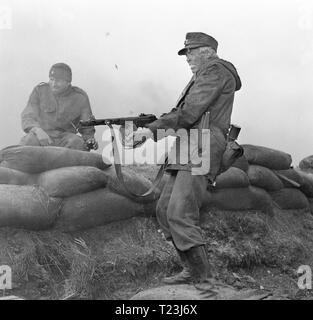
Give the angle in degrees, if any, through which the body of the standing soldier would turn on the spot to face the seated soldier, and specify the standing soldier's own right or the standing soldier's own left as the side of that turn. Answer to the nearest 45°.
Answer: approximately 45° to the standing soldier's own right

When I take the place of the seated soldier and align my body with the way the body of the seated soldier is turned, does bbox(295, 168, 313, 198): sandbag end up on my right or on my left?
on my left

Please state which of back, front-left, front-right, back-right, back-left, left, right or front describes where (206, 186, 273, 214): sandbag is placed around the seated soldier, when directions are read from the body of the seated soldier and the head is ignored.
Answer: left

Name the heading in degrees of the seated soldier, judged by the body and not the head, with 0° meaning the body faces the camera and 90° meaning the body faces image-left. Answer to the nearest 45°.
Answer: approximately 0°

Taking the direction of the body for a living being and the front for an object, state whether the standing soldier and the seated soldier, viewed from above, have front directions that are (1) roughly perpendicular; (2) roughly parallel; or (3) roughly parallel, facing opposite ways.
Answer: roughly perpendicular

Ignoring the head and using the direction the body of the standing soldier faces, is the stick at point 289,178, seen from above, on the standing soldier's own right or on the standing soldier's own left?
on the standing soldier's own right

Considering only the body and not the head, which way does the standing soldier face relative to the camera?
to the viewer's left

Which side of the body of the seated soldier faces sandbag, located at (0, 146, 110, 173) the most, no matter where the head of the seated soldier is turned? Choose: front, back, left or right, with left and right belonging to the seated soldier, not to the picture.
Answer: front

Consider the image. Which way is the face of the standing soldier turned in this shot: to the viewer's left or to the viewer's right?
to the viewer's left

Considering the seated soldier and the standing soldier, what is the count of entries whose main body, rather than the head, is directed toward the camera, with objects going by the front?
1

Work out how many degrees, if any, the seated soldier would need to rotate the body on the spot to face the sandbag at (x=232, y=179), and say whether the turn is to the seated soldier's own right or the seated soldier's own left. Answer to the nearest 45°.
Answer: approximately 90° to the seated soldier's own left
